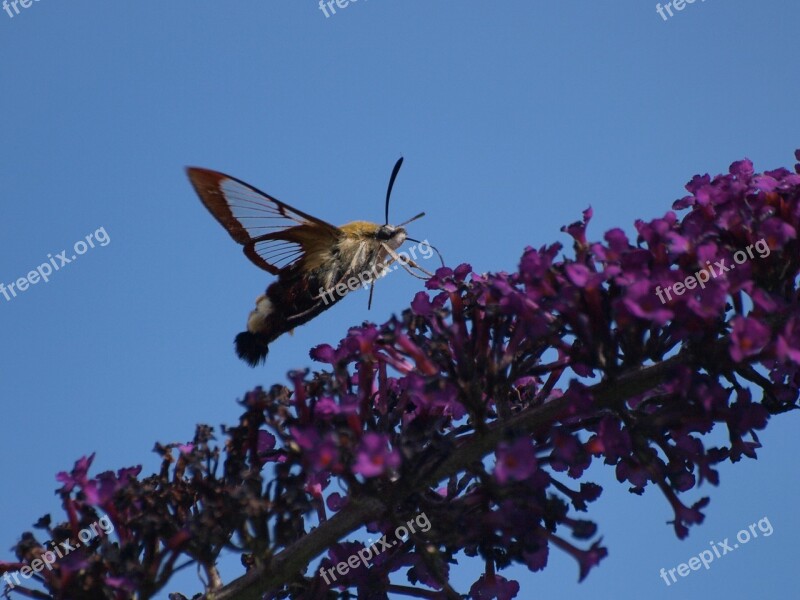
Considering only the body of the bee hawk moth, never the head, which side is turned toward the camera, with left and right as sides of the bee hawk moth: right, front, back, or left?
right
